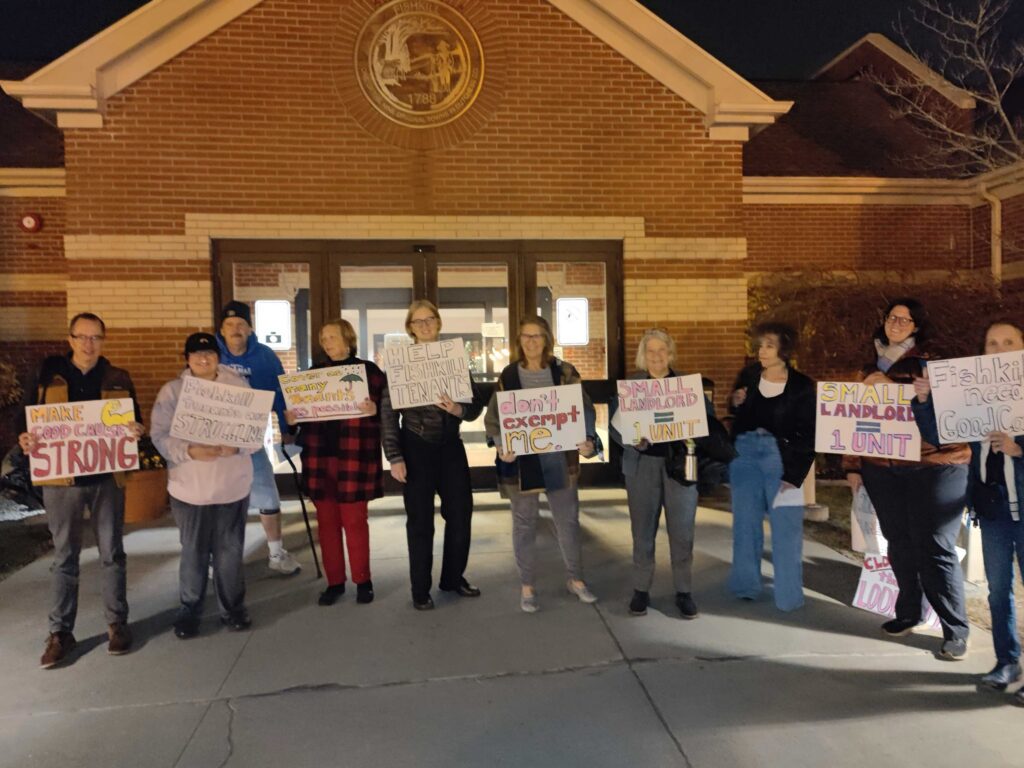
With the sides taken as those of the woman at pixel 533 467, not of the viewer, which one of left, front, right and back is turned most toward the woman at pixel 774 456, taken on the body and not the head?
left

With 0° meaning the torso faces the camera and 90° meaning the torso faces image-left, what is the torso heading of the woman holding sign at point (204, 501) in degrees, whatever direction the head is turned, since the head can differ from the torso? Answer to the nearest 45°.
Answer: approximately 0°

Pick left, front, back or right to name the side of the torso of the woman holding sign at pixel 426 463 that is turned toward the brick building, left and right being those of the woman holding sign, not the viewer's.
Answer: back
